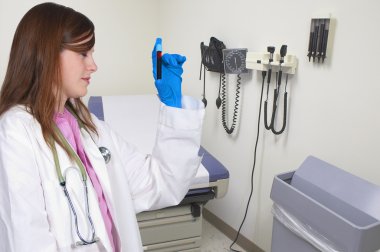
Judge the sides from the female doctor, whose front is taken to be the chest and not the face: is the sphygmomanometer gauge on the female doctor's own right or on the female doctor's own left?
on the female doctor's own left

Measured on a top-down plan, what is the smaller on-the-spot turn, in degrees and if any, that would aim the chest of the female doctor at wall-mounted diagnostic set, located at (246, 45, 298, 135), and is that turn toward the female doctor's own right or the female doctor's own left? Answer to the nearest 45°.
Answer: approximately 90° to the female doctor's own left

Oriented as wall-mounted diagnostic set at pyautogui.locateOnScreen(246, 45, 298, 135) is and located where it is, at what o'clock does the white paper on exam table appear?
The white paper on exam table is roughly at 2 o'clock from the wall-mounted diagnostic set.

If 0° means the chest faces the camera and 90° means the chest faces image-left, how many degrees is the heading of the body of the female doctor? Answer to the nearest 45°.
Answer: approximately 315°

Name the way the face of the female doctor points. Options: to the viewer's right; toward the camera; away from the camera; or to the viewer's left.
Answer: to the viewer's right

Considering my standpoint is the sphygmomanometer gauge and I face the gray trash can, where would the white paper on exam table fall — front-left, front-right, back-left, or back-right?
back-right

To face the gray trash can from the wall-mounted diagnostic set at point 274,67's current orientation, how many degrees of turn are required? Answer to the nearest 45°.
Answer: approximately 45° to its left

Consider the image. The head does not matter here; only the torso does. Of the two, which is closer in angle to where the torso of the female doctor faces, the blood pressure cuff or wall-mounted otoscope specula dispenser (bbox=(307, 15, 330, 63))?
the wall-mounted otoscope specula dispenser

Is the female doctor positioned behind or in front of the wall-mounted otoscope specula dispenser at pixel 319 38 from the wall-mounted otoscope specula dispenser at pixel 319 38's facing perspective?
in front

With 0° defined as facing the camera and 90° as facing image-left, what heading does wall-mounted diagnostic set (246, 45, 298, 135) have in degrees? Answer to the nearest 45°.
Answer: approximately 45°
